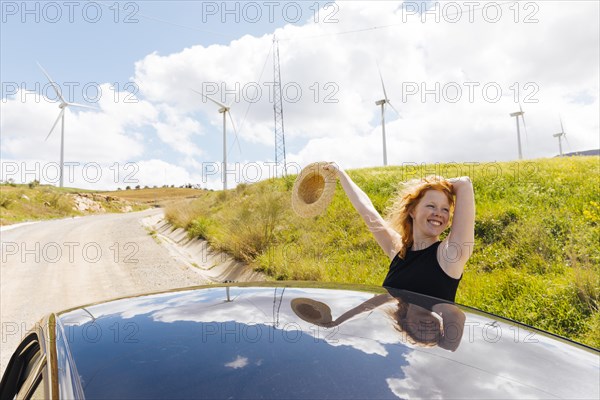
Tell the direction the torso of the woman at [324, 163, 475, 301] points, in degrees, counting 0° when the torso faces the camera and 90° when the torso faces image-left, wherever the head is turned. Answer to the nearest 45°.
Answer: approximately 0°
